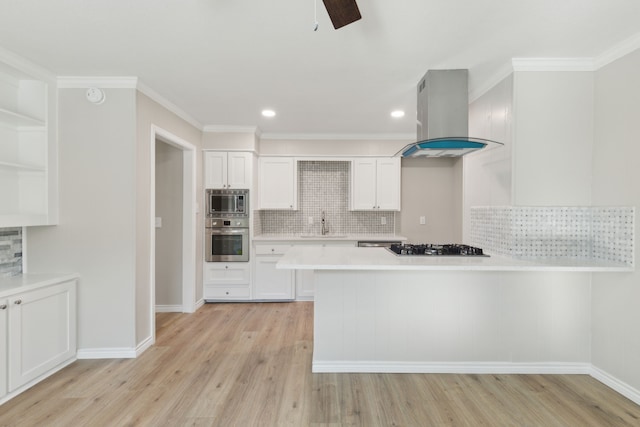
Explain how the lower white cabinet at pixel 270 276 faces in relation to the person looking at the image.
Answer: facing the viewer

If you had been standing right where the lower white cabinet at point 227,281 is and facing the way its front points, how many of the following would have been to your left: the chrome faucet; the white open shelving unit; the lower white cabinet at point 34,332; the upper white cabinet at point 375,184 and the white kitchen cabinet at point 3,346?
2

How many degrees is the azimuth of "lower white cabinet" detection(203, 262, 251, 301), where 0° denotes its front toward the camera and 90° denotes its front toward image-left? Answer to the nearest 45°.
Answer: approximately 0°

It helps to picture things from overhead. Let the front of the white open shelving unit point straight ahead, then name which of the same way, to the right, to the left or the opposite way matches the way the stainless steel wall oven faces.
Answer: to the right

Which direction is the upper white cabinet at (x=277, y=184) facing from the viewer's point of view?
toward the camera

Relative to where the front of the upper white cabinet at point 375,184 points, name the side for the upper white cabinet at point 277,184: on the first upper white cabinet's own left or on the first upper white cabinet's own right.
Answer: on the first upper white cabinet's own right

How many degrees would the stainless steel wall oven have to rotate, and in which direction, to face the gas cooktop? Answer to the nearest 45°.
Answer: approximately 45° to its left

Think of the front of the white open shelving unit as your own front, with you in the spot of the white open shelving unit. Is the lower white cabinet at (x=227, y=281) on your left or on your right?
on your left

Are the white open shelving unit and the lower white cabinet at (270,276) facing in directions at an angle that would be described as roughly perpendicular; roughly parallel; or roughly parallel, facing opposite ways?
roughly perpendicular

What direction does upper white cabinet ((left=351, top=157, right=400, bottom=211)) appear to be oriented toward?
toward the camera

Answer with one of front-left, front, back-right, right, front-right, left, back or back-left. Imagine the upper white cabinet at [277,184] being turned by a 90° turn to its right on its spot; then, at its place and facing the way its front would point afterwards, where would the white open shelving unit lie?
front-left

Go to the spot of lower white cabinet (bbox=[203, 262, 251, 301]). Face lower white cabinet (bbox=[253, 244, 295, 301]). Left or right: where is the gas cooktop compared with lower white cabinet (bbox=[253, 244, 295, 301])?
right
